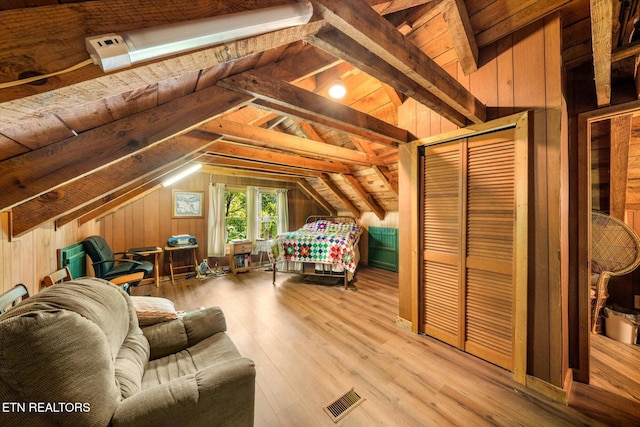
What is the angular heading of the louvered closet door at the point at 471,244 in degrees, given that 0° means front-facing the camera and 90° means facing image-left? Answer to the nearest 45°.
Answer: approximately 45°

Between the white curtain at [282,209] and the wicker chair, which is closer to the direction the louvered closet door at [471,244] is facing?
the white curtain

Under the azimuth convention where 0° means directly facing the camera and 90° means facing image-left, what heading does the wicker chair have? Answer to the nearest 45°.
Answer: approximately 45°

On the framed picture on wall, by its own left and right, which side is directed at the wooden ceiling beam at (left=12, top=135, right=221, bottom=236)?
front

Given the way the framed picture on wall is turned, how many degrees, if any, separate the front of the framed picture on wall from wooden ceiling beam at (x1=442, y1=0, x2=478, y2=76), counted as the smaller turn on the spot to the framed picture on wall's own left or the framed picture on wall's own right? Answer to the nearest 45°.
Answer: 0° — it already faces it

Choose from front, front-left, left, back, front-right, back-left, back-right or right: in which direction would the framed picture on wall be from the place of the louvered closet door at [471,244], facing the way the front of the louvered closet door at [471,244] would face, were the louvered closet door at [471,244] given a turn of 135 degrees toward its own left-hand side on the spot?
back

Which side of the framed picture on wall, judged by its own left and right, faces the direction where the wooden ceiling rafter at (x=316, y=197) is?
left

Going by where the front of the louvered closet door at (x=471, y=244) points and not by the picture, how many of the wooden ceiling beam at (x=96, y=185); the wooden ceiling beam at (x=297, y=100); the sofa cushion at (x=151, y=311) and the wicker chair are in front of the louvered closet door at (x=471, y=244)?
3

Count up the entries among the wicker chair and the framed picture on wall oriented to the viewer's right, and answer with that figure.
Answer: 0

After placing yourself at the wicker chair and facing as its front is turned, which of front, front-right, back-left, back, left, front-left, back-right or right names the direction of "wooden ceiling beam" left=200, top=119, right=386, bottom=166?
front

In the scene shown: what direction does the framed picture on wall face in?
toward the camera

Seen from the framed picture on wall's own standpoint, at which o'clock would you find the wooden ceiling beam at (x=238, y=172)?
The wooden ceiling beam is roughly at 10 o'clock from the framed picture on wall.

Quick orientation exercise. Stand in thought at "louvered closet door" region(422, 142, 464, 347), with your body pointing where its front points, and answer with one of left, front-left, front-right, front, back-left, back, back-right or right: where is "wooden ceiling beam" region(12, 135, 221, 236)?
front

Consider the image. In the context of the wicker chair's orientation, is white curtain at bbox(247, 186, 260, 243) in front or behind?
in front

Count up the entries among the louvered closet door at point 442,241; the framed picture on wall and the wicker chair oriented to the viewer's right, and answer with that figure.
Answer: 0
